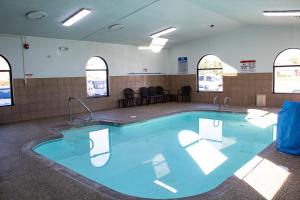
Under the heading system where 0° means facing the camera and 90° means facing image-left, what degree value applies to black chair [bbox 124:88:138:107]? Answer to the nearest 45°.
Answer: approximately 315°

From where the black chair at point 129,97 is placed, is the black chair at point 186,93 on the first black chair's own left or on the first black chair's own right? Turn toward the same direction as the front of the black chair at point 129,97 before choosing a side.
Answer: on the first black chair's own left

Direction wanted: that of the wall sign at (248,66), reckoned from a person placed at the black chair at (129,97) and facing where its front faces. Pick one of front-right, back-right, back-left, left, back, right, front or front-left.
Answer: front-left

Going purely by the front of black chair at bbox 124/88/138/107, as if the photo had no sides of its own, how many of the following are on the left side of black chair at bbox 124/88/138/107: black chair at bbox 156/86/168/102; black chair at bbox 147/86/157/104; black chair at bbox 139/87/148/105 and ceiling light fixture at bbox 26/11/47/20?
3

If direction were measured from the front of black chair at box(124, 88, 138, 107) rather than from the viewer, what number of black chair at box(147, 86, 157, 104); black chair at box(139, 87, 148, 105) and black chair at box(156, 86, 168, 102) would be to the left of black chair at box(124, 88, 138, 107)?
3

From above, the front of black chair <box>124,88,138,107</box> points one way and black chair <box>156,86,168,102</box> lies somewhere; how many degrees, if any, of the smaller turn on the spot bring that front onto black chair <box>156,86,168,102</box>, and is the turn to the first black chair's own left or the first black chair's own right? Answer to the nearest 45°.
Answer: approximately 90° to the first black chair's own left

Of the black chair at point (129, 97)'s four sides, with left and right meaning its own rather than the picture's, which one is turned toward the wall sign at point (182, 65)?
left
